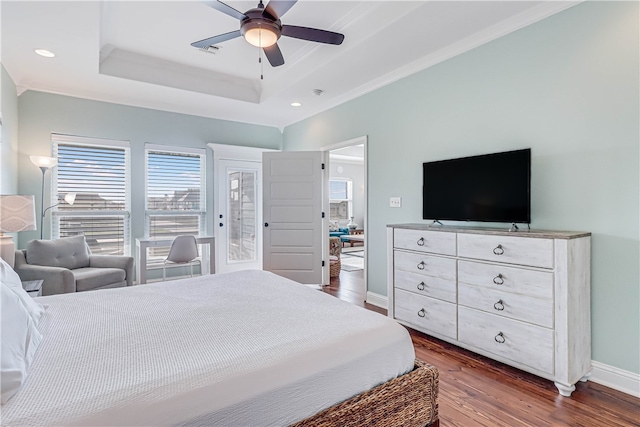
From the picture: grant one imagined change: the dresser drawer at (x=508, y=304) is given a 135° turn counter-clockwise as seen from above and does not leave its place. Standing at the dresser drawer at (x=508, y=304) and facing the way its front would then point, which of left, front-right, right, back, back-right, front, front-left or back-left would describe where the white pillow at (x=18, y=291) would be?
back-right

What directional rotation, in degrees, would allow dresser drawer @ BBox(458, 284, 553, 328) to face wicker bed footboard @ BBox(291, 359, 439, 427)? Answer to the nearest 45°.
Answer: approximately 45° to its left

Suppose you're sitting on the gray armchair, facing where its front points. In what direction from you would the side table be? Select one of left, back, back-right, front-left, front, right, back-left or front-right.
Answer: front-right

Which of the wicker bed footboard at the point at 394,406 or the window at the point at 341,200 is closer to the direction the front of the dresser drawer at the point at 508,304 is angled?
the wicker bed footboard

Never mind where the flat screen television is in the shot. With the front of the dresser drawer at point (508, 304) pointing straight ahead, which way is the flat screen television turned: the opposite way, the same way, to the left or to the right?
the same way

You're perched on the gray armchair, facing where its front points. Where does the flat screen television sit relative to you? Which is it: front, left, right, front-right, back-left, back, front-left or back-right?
front

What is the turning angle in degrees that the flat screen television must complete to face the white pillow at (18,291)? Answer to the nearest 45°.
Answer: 0° — it already faces it

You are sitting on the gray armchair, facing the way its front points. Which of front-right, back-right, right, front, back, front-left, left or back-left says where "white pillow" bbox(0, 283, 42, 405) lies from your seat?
front-right

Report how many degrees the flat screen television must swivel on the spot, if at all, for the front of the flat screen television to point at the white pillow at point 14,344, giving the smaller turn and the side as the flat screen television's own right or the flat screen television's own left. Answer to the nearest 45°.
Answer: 0° — it already faces it

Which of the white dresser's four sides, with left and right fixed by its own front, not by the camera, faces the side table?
front

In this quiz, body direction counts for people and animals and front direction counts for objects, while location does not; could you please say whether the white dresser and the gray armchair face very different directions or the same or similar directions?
very different directions

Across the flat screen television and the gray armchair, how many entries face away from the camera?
0

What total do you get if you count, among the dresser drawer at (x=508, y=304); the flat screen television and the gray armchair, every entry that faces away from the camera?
0

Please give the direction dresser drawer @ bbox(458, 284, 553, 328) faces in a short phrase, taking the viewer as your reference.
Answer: facing the viewer and to the left of the viewer

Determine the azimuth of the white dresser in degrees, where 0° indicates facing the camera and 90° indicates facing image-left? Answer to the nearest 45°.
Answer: approximately 45°
